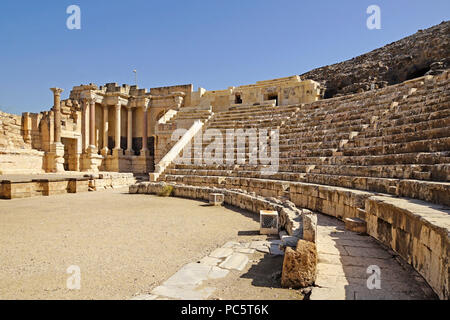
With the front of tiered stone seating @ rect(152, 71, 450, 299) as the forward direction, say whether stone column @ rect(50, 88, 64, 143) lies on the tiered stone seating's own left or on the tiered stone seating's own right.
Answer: on the tiered stone seating's own right

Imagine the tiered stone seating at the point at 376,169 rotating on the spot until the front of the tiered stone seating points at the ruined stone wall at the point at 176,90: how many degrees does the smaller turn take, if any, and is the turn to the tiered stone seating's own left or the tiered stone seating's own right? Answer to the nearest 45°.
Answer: approximately 90° to the tiered stone seating's own right

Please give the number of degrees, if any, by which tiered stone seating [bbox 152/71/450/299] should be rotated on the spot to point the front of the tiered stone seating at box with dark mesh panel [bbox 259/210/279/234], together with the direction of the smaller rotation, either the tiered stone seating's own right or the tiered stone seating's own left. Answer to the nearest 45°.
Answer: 0° — it already faces it

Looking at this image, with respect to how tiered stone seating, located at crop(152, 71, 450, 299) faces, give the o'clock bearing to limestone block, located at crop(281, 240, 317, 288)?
The limestone block is roughly at 11 o'clock from the tiered stone seating.

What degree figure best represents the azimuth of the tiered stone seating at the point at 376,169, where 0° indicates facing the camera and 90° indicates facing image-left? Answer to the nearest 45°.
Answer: approximately 45°
